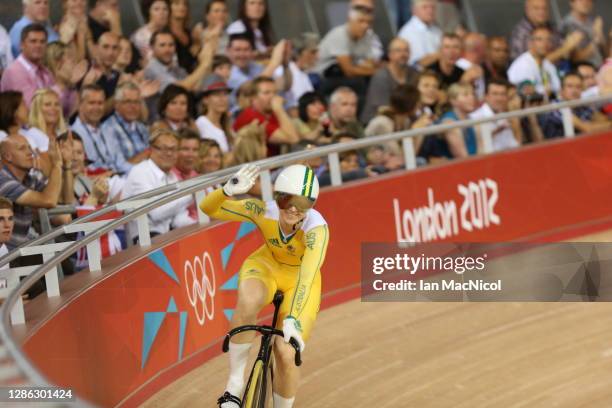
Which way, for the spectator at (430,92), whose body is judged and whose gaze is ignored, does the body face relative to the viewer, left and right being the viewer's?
facing the viewer

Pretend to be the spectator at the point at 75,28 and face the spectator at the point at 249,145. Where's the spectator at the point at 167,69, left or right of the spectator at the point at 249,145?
left

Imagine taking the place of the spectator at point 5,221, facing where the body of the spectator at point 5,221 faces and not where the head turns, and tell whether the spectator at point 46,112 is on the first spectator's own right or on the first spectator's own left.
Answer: on the first spectator's own left

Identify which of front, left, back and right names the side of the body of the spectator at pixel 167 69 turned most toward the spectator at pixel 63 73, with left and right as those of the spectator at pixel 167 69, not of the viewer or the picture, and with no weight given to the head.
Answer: right

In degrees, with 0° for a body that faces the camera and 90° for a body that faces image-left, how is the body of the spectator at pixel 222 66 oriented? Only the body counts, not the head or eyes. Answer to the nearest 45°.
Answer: approximately 315°

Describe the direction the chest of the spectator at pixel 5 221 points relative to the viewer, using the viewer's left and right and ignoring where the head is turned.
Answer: facing the viewer and to the right of the viewer

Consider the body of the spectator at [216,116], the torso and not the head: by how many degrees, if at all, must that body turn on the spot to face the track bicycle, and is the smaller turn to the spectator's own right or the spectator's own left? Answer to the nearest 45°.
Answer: approximately 45° to the spectator's own right

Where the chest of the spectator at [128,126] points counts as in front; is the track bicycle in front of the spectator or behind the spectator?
in front

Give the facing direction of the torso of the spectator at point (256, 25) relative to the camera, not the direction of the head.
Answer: toward the camera

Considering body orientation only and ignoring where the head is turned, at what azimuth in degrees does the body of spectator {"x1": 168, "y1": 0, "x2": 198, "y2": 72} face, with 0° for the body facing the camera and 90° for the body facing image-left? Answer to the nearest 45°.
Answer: approximately 0°

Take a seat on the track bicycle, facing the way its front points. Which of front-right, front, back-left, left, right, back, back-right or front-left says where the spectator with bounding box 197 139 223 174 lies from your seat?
back
